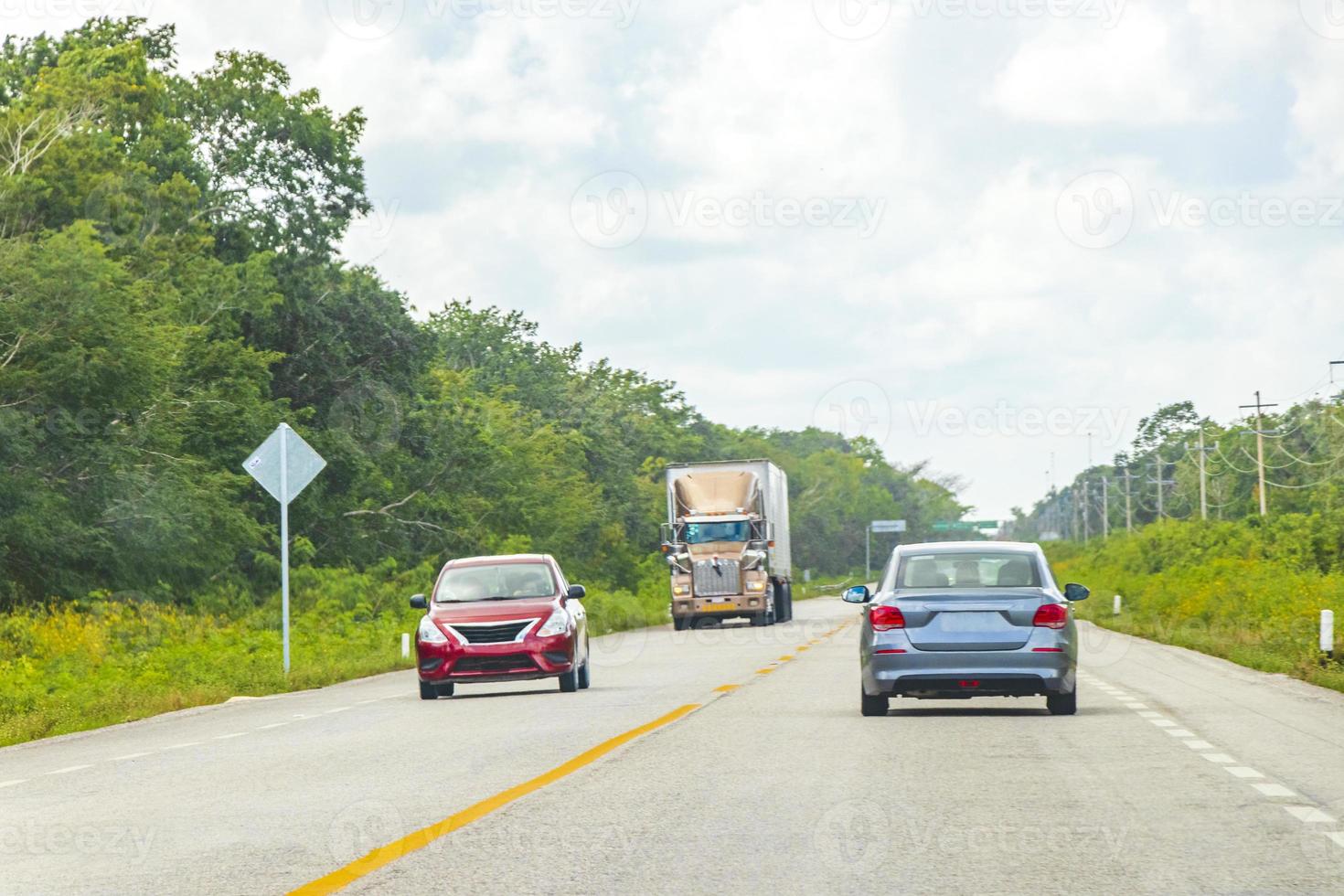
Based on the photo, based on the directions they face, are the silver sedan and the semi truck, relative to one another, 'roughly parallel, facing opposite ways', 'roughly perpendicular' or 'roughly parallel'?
roughly parallel, facing opposite ways

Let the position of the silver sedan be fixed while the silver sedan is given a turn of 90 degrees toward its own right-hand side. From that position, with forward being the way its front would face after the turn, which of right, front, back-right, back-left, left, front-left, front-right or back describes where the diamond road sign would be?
back-left

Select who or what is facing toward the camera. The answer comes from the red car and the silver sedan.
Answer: the red car

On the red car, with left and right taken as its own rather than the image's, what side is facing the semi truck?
back

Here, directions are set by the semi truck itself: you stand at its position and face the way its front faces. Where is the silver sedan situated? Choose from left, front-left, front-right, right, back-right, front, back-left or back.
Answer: front

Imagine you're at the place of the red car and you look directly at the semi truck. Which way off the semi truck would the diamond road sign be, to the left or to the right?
left

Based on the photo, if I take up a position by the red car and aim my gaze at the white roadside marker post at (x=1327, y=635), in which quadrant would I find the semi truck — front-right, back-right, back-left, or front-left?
front-left

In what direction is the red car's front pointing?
toward the camera

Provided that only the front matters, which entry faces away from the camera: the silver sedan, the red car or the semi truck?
the silver sedan

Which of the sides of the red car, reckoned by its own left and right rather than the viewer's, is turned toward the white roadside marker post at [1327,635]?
left

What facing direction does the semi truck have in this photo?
toward the camera

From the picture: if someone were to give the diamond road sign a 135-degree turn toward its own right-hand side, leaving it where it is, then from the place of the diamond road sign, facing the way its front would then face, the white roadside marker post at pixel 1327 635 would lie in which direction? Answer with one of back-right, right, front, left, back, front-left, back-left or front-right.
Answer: front-left

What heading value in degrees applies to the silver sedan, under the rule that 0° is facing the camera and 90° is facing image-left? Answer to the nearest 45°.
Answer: approximately 180°

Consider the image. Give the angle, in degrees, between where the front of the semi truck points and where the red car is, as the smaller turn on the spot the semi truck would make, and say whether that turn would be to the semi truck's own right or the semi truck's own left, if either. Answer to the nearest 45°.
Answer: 0° — it already faces it

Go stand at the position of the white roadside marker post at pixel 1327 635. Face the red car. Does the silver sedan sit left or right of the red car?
left

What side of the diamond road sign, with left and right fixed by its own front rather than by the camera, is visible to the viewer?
back
